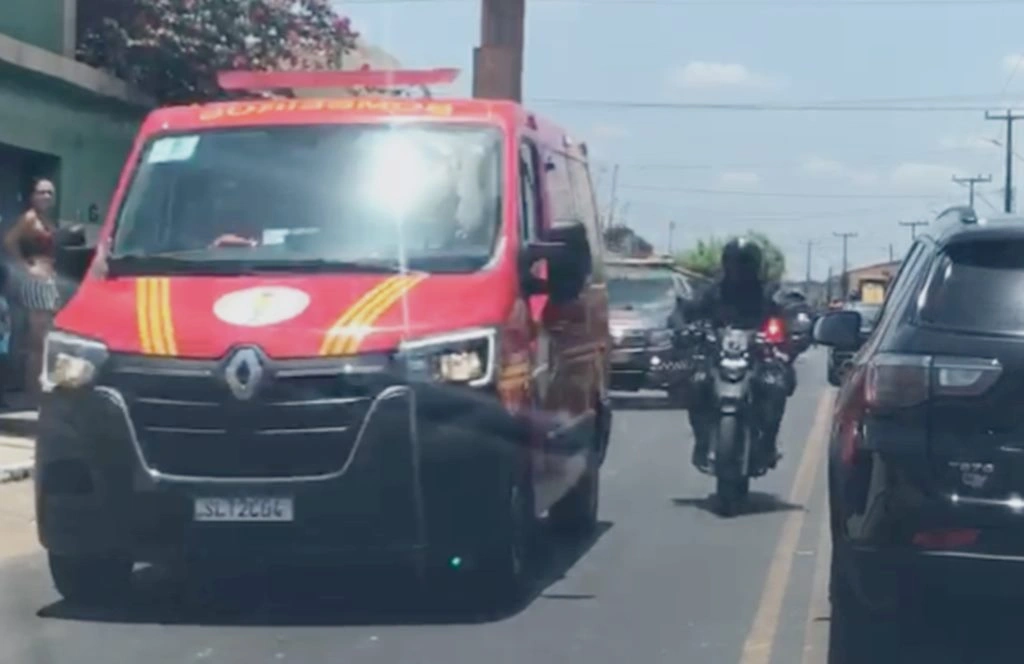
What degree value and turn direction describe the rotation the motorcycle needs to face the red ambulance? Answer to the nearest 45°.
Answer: approximately 45° to its right

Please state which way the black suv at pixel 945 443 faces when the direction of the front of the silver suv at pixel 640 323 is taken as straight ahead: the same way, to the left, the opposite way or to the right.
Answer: the opposite way

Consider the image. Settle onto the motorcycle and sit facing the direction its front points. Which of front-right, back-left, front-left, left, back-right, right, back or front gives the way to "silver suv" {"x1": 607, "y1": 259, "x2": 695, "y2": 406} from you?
back

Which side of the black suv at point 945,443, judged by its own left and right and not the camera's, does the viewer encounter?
back

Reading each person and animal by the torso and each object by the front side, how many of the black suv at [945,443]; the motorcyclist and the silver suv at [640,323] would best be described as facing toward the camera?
2

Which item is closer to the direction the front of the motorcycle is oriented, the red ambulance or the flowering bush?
the red ambulance

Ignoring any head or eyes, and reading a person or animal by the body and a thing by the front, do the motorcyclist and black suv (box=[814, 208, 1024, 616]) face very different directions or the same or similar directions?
very different directions
